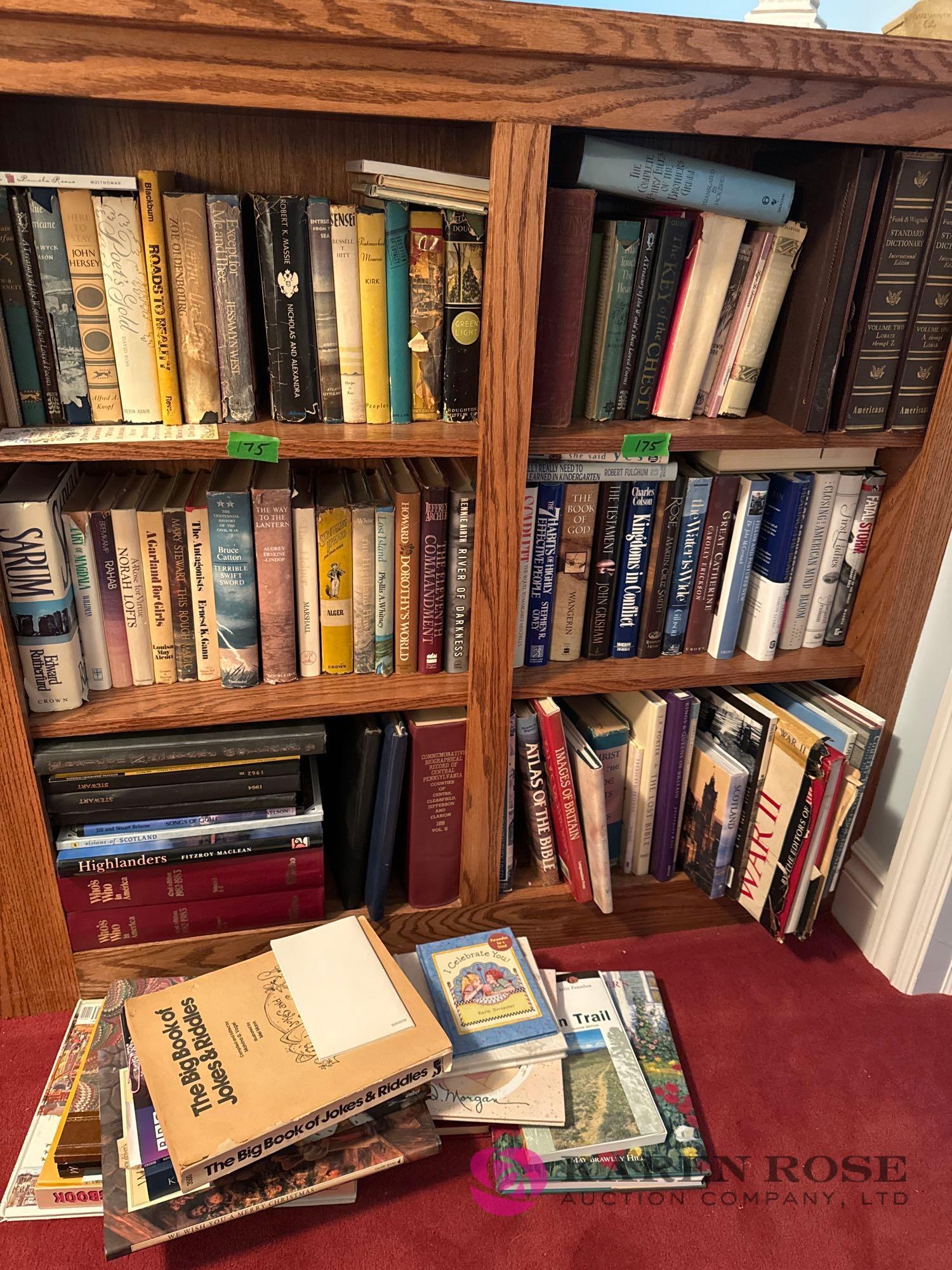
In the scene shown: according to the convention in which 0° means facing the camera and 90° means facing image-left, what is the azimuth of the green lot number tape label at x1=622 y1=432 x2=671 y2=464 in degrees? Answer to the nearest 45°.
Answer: approximately 0°

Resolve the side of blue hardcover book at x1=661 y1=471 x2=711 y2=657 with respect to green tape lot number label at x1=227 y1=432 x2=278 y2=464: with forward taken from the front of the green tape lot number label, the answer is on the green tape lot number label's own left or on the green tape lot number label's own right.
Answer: on the green tape lot number label's own left

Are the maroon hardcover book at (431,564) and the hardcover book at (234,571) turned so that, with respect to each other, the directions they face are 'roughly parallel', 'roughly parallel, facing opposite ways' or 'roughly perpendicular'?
roughly parallel

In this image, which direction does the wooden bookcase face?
toward the camera
